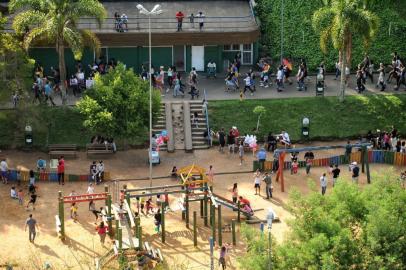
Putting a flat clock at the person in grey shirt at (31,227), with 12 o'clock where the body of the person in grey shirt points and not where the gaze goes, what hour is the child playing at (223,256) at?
The child playing is roughly at 4 o'clock from the person in grey shirt.

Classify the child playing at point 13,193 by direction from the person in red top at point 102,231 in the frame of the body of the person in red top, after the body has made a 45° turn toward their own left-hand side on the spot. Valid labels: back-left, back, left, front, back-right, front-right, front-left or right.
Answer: front

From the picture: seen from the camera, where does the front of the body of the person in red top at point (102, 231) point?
away from the camera

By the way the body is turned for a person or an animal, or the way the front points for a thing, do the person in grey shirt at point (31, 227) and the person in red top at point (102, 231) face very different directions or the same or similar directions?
same or similar directions

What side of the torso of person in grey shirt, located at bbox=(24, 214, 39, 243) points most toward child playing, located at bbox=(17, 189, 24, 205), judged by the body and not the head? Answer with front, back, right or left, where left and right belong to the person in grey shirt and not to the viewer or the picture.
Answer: front

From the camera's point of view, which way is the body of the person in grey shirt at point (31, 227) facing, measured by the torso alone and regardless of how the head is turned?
away from the camera

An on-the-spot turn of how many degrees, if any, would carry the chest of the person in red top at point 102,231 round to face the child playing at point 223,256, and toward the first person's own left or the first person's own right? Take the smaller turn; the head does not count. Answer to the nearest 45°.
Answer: approximately 135° to the first person's own right

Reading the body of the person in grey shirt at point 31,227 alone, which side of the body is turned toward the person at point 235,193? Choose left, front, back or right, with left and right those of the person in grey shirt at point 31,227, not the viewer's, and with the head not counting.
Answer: right

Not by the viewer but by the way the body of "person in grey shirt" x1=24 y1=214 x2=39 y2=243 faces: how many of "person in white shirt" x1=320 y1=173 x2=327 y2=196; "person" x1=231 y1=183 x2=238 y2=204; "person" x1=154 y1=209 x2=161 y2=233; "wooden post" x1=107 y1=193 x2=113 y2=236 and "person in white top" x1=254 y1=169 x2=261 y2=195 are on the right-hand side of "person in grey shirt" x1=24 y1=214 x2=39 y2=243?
5

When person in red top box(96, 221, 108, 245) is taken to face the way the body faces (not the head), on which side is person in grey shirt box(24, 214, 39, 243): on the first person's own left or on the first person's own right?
on the first person's own left
